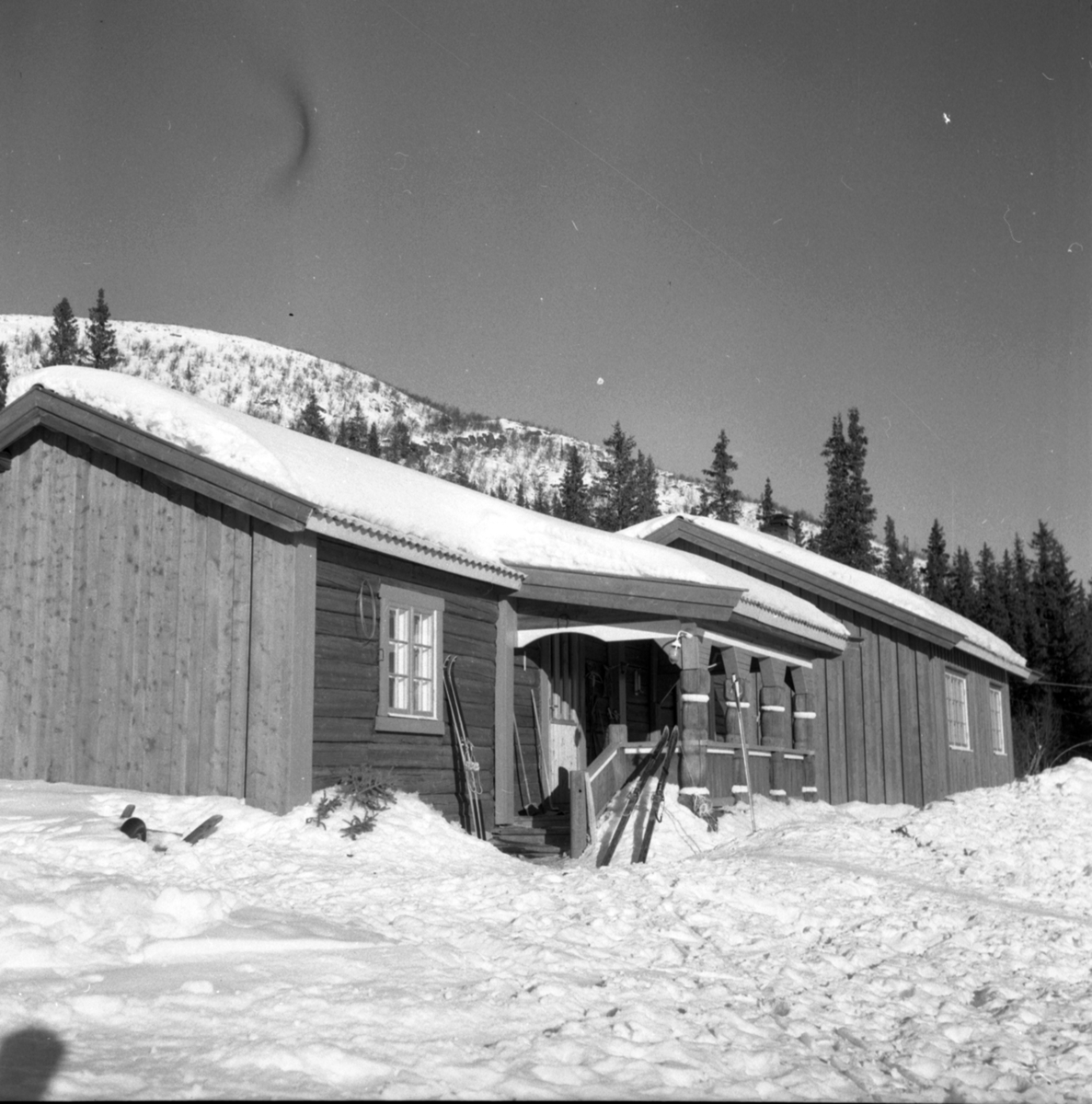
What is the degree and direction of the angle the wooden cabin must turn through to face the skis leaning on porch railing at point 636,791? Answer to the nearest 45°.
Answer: approximately 45° to its left

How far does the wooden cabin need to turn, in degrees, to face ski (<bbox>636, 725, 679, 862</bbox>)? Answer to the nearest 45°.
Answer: approximately 45° to its left

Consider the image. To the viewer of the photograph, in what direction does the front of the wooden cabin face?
facing the viewer and to the right of the viewer
